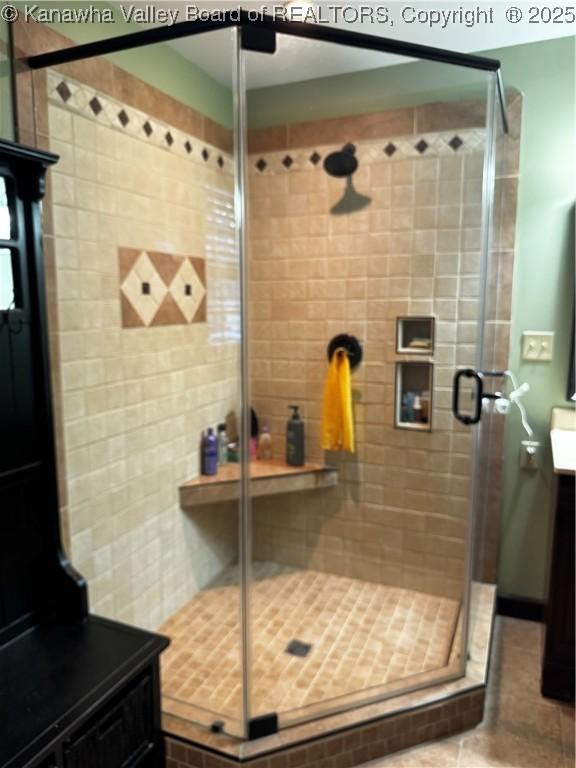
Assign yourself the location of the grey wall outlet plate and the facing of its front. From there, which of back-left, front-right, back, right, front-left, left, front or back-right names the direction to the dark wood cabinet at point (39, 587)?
front-right

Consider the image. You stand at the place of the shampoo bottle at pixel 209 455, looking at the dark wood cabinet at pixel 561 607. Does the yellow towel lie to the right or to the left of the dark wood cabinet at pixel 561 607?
left

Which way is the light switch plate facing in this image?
toward the camera

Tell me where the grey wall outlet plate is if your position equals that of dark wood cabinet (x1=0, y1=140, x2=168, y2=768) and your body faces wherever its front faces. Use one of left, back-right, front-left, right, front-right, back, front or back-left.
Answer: front-left

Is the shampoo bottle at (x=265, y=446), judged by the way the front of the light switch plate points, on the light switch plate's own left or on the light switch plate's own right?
on the light switch plate's own right

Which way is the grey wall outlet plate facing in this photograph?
toward the camera

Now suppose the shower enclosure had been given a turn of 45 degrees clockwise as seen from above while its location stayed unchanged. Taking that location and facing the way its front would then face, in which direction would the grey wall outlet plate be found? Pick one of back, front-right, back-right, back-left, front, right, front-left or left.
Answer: left

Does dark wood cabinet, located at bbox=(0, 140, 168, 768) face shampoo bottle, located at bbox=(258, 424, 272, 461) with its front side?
no

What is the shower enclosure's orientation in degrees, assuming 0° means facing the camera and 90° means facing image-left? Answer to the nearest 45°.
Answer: approximately 315°

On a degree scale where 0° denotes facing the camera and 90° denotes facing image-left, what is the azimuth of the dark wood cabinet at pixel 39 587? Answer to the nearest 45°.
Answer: approximately 315°

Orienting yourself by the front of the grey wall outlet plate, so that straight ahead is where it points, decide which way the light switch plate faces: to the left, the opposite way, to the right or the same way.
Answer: the same way

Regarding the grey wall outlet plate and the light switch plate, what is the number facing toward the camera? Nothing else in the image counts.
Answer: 2

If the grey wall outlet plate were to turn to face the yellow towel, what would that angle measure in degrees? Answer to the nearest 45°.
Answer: approximately 90° to its right
